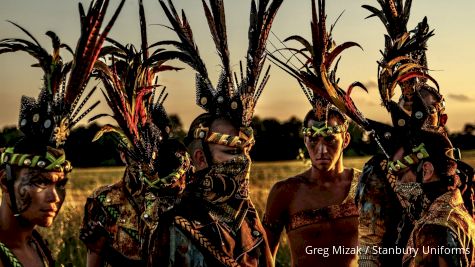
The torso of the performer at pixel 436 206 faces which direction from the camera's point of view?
to the viewer's left

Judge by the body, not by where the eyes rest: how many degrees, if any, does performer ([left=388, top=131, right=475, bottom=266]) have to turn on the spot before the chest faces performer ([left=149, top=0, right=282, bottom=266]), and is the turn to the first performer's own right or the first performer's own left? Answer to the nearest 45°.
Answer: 0° — they already face them

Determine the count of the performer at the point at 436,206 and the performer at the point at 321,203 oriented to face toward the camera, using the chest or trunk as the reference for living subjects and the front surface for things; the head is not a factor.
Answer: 1

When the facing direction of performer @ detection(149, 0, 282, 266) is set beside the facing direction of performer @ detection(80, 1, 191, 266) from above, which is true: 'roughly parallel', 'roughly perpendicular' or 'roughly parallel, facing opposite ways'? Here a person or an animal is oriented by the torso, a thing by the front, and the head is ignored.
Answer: roughly perpendicular

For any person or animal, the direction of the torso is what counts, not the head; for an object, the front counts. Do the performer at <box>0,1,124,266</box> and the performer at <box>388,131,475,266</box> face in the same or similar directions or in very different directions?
very different directions
